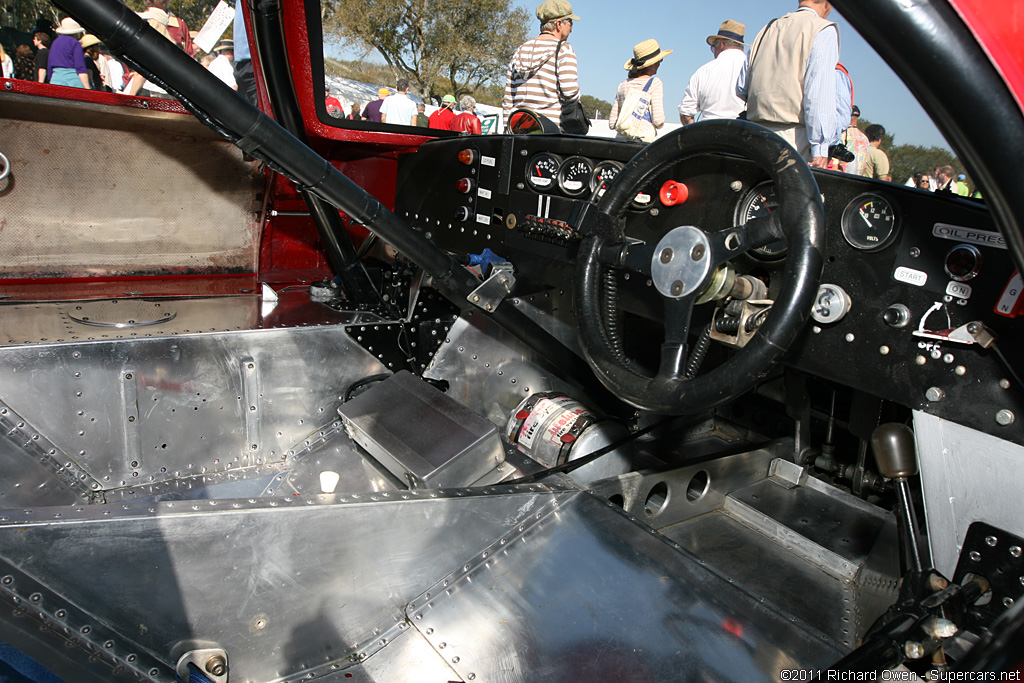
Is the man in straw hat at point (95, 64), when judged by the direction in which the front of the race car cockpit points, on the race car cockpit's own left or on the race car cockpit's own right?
on the race car cockpit's own left

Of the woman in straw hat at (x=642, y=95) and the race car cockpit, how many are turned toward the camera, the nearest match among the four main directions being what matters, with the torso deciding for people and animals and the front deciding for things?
0

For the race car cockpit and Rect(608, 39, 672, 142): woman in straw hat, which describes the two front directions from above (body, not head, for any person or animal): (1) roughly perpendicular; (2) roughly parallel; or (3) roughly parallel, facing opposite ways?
roughly parallel

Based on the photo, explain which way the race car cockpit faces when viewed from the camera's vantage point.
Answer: facing away from the viewer and to the right of the viewer

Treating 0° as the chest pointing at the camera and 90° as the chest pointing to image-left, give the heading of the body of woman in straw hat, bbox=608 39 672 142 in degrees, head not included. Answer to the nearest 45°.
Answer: approximately 225°

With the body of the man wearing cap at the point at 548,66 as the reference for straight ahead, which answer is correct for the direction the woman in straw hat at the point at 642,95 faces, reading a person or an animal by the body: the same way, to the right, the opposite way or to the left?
the same way

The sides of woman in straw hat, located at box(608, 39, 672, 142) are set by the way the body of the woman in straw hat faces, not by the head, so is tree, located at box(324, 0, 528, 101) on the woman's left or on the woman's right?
on the woman's left
